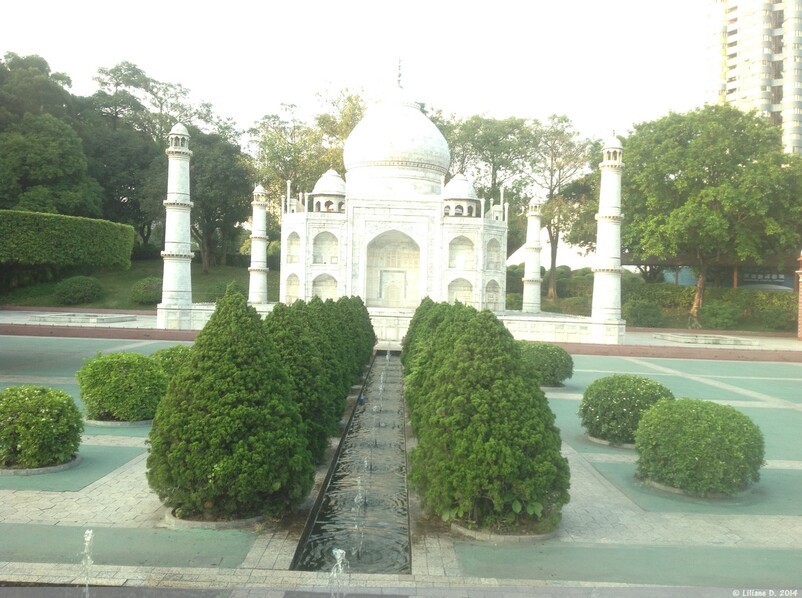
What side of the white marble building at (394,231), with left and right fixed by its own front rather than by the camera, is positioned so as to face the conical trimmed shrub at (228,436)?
front

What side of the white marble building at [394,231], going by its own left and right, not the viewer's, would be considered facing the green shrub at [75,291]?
right

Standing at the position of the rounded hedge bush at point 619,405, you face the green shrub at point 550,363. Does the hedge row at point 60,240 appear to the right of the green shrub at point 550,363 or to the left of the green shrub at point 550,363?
left

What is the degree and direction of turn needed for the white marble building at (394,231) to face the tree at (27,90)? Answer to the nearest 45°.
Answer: approximately 90° to its right

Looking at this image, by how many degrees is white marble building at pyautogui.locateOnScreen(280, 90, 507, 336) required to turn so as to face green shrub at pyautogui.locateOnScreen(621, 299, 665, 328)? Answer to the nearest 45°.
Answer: approximately 90° to its left

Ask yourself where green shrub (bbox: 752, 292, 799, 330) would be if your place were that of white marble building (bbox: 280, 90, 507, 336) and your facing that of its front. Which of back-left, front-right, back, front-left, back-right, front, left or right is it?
left

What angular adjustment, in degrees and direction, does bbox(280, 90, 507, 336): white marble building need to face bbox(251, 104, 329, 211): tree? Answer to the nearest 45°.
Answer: approximately 135° to its right

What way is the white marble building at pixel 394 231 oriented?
toward the camera

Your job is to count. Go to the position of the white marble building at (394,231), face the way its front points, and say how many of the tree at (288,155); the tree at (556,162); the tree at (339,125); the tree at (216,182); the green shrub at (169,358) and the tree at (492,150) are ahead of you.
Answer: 1

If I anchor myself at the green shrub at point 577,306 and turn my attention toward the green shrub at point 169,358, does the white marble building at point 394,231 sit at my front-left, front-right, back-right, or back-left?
front-right

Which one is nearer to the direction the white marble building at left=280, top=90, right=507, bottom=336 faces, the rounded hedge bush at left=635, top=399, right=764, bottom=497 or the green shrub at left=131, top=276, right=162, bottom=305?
the rounded hedge bush

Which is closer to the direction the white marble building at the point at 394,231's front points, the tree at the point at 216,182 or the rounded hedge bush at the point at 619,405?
the rounded hedge bush

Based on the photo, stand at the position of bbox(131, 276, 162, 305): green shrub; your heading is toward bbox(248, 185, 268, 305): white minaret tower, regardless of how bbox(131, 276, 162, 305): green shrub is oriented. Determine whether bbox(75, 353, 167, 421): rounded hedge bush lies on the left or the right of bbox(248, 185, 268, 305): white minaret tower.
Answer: right

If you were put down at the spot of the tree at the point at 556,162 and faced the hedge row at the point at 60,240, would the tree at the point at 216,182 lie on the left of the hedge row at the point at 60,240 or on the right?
right

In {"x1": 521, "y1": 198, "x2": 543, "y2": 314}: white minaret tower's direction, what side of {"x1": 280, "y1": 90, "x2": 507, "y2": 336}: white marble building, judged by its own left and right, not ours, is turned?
left

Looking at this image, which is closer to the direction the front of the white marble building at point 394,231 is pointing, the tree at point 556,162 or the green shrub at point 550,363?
the green shrub

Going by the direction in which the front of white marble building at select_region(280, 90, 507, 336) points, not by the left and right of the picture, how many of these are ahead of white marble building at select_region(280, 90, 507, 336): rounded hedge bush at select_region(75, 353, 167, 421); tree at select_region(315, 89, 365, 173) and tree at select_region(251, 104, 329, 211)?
1

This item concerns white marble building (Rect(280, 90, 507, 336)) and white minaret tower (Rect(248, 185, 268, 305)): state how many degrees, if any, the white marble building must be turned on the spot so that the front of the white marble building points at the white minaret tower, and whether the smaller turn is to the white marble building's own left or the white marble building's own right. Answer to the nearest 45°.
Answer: approximately 90° to the white marble building's own right

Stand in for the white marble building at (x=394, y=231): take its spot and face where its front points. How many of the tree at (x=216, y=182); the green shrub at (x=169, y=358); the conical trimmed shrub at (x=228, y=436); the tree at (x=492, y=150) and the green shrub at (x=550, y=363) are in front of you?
3

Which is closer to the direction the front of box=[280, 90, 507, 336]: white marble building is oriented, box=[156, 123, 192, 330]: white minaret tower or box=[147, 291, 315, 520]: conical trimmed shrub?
the conical trimmed shrub

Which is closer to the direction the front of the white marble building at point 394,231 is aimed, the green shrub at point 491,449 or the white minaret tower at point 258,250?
the green shrub

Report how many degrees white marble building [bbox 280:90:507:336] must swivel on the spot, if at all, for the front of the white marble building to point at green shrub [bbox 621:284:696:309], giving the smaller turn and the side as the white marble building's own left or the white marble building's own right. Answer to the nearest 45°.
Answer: approximately 90° to the white marble building's own left
